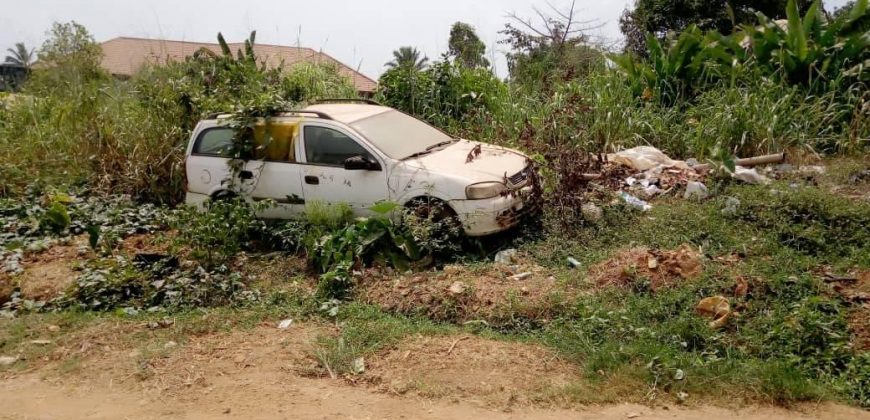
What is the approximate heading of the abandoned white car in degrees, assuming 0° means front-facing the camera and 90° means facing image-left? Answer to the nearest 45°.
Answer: approximately 315°

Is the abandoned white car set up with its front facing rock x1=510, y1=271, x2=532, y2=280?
yes

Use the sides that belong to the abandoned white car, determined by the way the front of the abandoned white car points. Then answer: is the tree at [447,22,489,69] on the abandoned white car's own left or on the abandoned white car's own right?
on the abandoned white car's own left

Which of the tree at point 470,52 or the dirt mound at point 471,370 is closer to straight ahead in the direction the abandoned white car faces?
the dirt mound

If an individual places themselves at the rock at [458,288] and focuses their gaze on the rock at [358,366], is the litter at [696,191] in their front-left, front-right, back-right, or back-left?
back-left

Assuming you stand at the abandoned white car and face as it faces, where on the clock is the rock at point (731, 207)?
The rock is roughly at 11 o'clock from the abandoned white car.

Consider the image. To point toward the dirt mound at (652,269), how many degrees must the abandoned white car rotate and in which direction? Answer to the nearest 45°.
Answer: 0° — it already faces it

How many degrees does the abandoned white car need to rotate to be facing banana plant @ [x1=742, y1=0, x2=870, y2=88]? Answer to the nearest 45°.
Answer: approximately 45° to its left

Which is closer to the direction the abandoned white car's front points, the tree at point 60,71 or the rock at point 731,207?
the rock

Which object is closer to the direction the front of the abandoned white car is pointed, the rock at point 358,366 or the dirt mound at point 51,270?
the rock

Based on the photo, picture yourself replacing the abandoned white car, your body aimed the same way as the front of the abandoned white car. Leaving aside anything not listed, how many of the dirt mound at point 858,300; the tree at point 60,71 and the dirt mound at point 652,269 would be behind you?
1

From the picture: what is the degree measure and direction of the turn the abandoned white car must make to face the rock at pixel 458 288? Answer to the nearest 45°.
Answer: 0° — it already faces it

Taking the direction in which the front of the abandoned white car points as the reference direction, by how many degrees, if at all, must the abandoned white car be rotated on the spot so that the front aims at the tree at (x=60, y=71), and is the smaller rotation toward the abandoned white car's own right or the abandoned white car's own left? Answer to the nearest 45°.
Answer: approximately 180°

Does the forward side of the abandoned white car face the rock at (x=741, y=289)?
yes

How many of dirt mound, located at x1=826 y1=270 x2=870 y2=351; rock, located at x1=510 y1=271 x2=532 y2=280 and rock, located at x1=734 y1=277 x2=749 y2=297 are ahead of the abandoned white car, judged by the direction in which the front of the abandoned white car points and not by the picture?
3
